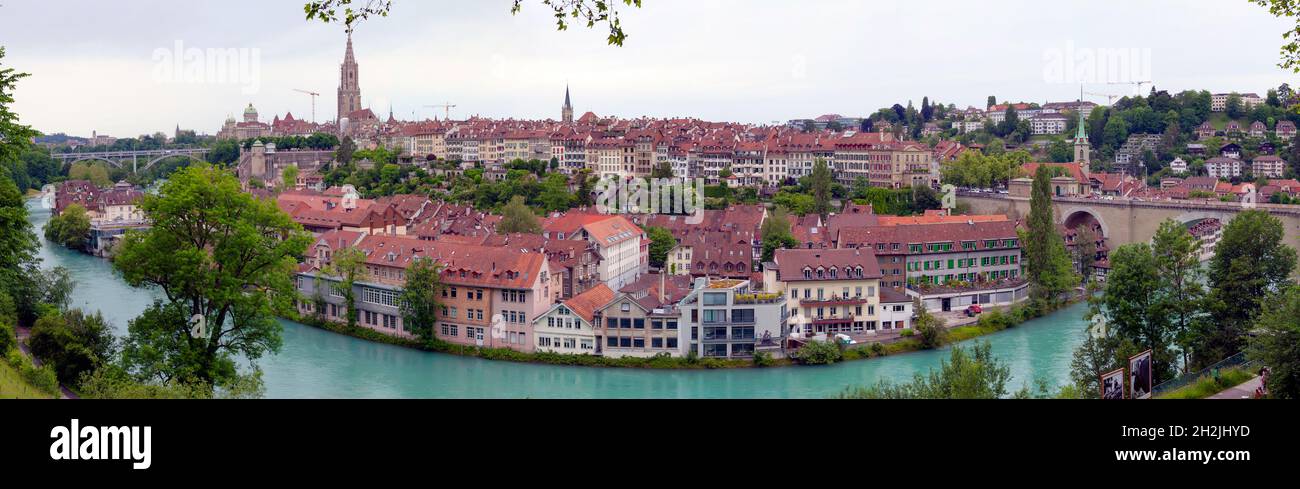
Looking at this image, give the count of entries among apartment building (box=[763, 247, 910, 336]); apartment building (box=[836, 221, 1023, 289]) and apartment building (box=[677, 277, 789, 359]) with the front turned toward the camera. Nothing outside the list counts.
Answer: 3

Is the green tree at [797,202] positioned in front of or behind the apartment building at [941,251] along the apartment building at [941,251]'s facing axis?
behind

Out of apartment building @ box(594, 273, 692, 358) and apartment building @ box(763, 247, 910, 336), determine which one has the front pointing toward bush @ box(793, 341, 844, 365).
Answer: apartment building @ box(763, 247, 910, 336)

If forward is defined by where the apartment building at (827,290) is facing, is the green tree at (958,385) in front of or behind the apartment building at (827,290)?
in front

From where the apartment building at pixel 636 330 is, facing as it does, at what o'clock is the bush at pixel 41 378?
The bush is roughly at 1 o'clock from the apartment building.

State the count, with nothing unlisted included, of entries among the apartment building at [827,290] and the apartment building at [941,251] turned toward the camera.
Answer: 2

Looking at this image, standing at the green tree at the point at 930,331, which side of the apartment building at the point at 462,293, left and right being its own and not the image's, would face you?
left

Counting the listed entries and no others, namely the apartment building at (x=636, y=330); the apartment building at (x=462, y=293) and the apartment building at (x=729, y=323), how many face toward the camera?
3

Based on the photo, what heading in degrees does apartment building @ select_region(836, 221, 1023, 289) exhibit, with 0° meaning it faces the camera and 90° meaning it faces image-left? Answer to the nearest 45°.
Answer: approximately 0°

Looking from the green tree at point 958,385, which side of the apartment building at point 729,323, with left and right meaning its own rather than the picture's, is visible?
front

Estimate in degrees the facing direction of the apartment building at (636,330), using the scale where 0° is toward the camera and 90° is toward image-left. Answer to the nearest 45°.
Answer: approximately 0°

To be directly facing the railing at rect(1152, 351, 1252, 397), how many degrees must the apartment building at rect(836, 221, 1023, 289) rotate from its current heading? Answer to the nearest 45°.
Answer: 0° — it already faces it

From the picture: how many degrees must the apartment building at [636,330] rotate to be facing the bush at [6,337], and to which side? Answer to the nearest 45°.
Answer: approximately 45° to its right
